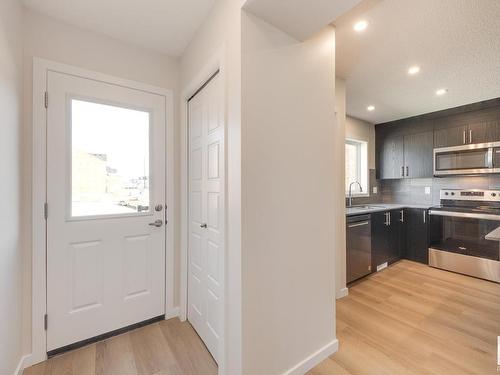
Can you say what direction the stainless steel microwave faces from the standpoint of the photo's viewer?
facing the viewer

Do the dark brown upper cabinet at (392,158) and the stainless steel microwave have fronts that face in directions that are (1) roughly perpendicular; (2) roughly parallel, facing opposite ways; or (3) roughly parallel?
roughly parallel

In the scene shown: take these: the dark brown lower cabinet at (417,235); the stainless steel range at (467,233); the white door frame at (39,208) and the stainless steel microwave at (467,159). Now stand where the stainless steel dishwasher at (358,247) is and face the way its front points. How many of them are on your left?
3

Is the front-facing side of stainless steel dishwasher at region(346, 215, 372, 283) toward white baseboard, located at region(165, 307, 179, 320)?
no

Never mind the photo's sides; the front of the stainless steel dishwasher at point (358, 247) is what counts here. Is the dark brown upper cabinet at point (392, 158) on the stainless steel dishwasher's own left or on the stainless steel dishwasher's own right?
on the stainless steel dishwasher's own left

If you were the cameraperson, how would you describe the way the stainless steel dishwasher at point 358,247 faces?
facing the viewer and to the right of the viewer

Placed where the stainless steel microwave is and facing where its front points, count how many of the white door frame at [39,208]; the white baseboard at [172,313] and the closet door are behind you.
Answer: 0

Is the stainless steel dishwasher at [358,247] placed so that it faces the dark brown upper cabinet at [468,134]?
no

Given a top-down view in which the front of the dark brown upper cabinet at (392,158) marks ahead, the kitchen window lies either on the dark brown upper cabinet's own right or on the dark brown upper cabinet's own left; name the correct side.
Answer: on the dark brown upper cabinet's own right

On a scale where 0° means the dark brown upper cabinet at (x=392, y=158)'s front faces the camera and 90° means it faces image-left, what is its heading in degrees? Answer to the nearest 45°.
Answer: approximately 0°

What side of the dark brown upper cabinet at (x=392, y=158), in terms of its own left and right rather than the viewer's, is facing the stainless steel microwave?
left

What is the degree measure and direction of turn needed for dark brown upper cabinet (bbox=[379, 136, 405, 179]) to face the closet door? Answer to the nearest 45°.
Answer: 0° — it already faces it
